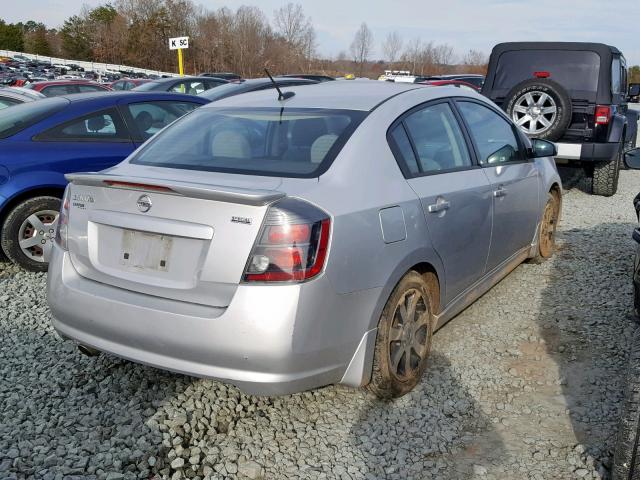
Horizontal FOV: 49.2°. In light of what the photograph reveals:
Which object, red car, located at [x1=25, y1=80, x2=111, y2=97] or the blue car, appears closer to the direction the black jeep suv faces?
the red car

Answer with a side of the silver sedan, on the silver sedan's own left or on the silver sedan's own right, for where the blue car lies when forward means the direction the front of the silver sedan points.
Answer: on the silver sedan's own left

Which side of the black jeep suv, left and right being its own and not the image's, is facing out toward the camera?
back

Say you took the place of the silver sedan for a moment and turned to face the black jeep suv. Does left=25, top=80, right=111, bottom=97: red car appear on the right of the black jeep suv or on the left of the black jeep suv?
left

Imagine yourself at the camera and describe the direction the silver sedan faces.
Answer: facing away from the viewer and to the right of the viewer

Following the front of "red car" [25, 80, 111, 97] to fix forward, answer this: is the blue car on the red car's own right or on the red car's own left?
on the red car's own right

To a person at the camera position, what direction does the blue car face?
facing away from the viewer and to the right of the viewer

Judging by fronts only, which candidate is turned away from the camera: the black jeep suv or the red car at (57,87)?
the black jeep suv

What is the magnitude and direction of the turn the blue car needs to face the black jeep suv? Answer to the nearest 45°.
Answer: approximately 45° to its right

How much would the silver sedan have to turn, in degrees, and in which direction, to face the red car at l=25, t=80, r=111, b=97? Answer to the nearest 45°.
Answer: approximately 90° to its left
